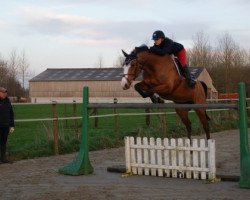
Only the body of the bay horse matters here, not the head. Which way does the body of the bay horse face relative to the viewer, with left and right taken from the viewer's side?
facing the viewer and to the left of the viewer

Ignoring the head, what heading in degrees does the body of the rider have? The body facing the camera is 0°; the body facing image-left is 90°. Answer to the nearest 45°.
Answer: approximately 45°

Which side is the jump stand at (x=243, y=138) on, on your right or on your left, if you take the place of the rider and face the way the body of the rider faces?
on your left
